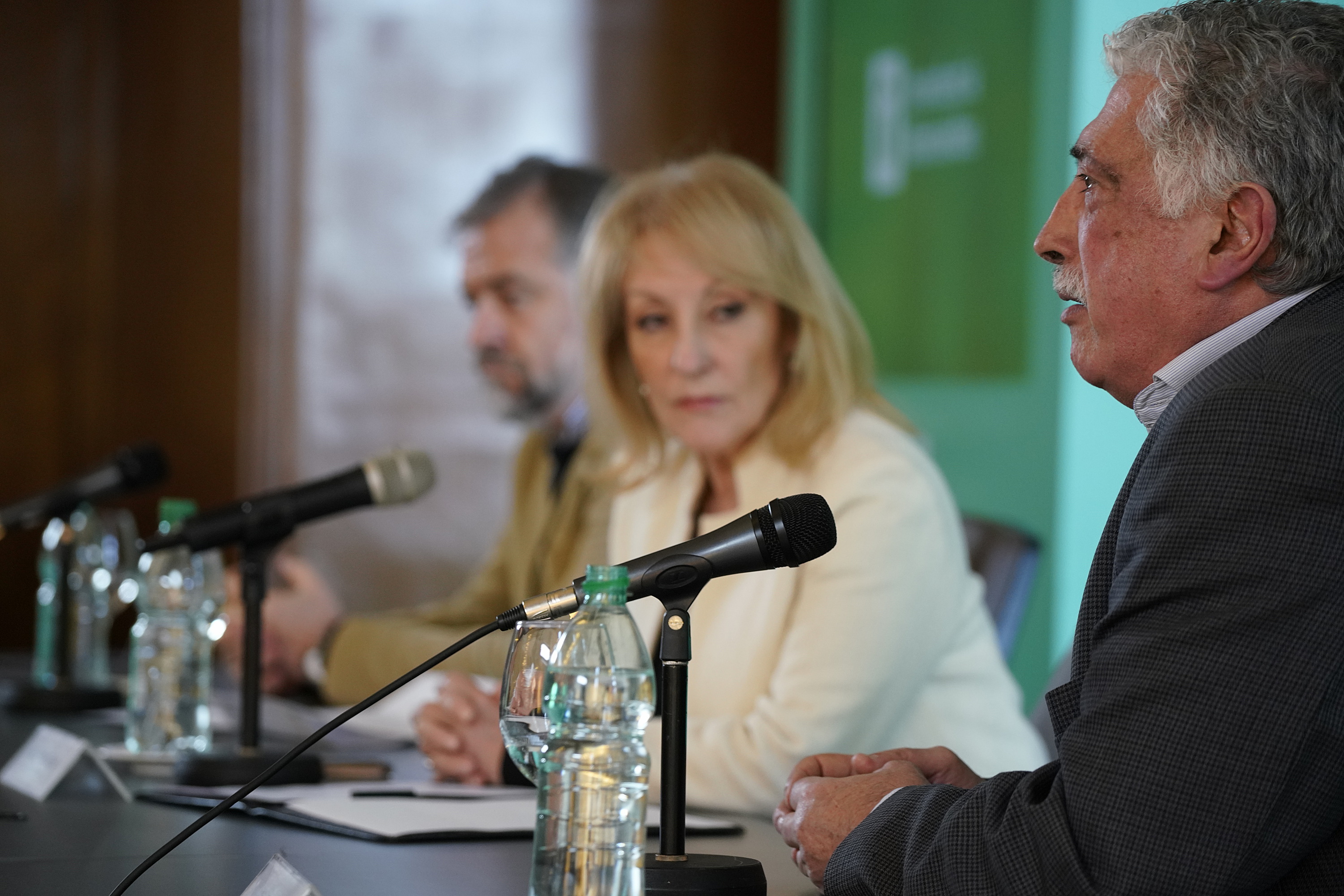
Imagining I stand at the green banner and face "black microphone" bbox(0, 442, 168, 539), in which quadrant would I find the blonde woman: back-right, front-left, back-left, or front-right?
front-left

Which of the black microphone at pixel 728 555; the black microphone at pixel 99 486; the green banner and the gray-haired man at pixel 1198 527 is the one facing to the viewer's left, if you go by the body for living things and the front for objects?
the gray-haired man

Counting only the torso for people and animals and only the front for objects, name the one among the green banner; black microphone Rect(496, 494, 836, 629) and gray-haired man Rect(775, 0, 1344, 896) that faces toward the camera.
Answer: the green banner

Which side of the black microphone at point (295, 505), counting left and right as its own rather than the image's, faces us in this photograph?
right

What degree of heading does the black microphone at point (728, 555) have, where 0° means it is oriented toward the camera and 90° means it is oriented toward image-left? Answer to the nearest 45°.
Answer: approximately 270°

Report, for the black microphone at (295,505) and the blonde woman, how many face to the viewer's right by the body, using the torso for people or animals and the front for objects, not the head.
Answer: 1

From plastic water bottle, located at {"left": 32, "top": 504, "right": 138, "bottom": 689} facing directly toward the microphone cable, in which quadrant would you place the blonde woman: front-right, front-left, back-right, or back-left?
front-left

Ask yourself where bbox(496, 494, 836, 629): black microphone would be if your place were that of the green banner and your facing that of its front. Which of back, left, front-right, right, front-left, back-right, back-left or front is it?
front

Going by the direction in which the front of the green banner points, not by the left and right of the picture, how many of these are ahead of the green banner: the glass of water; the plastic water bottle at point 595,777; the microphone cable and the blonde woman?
4

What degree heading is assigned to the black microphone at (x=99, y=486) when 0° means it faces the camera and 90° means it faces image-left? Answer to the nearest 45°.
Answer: approximately 270°

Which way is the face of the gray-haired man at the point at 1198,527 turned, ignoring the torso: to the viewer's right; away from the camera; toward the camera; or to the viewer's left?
to the viewer's left

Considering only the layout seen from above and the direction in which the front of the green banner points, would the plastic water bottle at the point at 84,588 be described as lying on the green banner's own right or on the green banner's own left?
on the green banner's own right

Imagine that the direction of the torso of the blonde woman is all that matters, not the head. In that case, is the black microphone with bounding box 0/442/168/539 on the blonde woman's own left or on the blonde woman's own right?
on the blonde woman's own right

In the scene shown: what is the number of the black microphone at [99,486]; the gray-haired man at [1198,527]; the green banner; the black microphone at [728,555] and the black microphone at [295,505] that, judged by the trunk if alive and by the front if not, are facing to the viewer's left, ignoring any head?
1

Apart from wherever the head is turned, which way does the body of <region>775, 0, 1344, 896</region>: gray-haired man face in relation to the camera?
to the viewer's left

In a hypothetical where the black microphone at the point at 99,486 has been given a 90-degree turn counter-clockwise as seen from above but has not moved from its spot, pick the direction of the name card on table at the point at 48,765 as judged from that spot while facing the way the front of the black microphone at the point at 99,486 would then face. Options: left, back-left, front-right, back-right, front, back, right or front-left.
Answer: back
